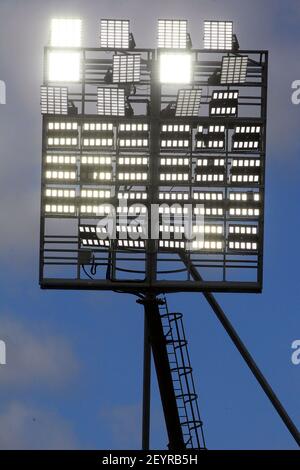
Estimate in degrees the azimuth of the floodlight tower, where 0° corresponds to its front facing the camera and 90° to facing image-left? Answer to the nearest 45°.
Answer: approximately 0°
